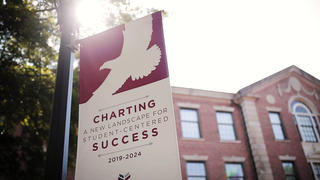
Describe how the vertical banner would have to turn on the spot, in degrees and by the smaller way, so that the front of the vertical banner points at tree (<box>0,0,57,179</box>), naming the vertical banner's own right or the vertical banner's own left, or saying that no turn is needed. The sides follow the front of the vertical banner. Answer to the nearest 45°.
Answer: approximately 90° to the vertical banner's own right

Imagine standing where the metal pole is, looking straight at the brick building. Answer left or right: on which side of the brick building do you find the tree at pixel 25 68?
left

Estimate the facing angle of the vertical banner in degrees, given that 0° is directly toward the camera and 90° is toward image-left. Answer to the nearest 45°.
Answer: approximately 45°

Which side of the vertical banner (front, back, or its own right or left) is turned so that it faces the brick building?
back
